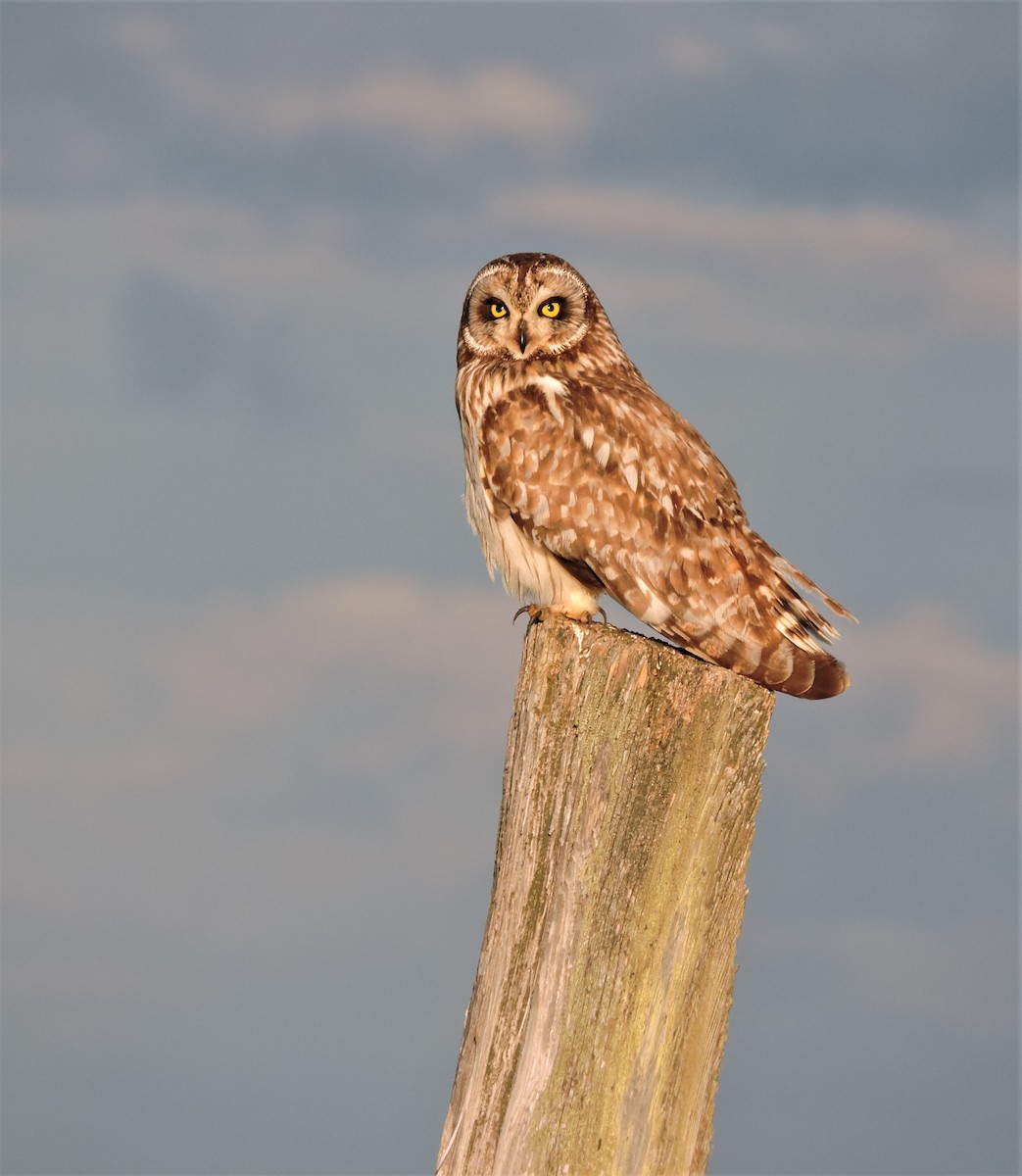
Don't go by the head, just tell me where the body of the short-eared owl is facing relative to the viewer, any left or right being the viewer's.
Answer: facing to the left of the viewer
